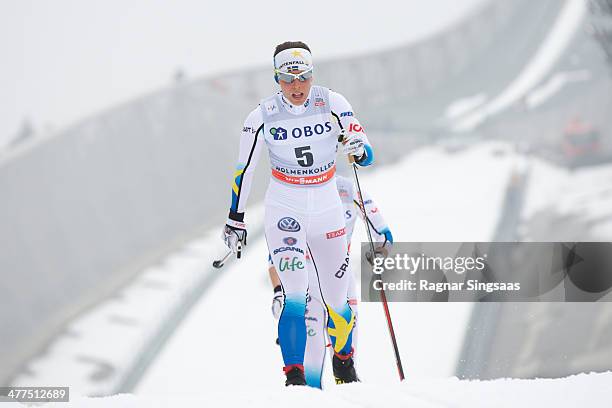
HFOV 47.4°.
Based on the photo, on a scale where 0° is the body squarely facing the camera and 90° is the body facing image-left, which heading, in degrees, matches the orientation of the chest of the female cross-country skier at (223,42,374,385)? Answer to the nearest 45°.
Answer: approximately 0°
